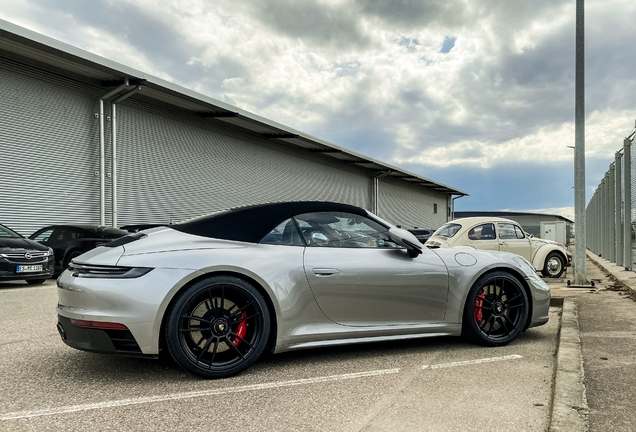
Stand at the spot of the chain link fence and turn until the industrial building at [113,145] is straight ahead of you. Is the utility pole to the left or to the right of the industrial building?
left

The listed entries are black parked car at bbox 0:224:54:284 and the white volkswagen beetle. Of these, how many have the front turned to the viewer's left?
0

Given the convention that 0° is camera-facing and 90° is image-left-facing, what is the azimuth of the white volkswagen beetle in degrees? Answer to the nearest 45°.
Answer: approximately 225°

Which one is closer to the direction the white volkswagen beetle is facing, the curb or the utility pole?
the utility pole

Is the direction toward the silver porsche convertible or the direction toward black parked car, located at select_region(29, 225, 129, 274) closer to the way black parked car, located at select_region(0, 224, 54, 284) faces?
the silver porsche convertible

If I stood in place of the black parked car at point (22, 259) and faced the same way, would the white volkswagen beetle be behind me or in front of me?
in front

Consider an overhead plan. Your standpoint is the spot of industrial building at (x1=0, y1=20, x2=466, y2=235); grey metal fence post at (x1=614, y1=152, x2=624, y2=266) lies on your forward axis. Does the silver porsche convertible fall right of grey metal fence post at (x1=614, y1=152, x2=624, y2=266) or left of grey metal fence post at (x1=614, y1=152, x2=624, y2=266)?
right

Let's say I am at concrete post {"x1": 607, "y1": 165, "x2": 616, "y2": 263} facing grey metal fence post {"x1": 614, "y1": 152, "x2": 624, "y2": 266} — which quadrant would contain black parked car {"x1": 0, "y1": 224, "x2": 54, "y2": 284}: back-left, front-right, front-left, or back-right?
front-right

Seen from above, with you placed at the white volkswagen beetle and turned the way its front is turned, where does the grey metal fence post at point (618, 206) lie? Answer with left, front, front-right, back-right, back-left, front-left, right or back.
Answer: front

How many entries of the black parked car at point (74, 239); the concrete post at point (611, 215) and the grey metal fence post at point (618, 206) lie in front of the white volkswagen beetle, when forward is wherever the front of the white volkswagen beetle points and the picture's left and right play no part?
2

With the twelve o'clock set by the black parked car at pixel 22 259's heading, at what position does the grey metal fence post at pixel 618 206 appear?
The grey metal fence post is roughly at 11 o'clock from the black parked car.

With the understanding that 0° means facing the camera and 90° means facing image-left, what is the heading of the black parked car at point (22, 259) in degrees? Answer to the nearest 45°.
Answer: approximately 315°
